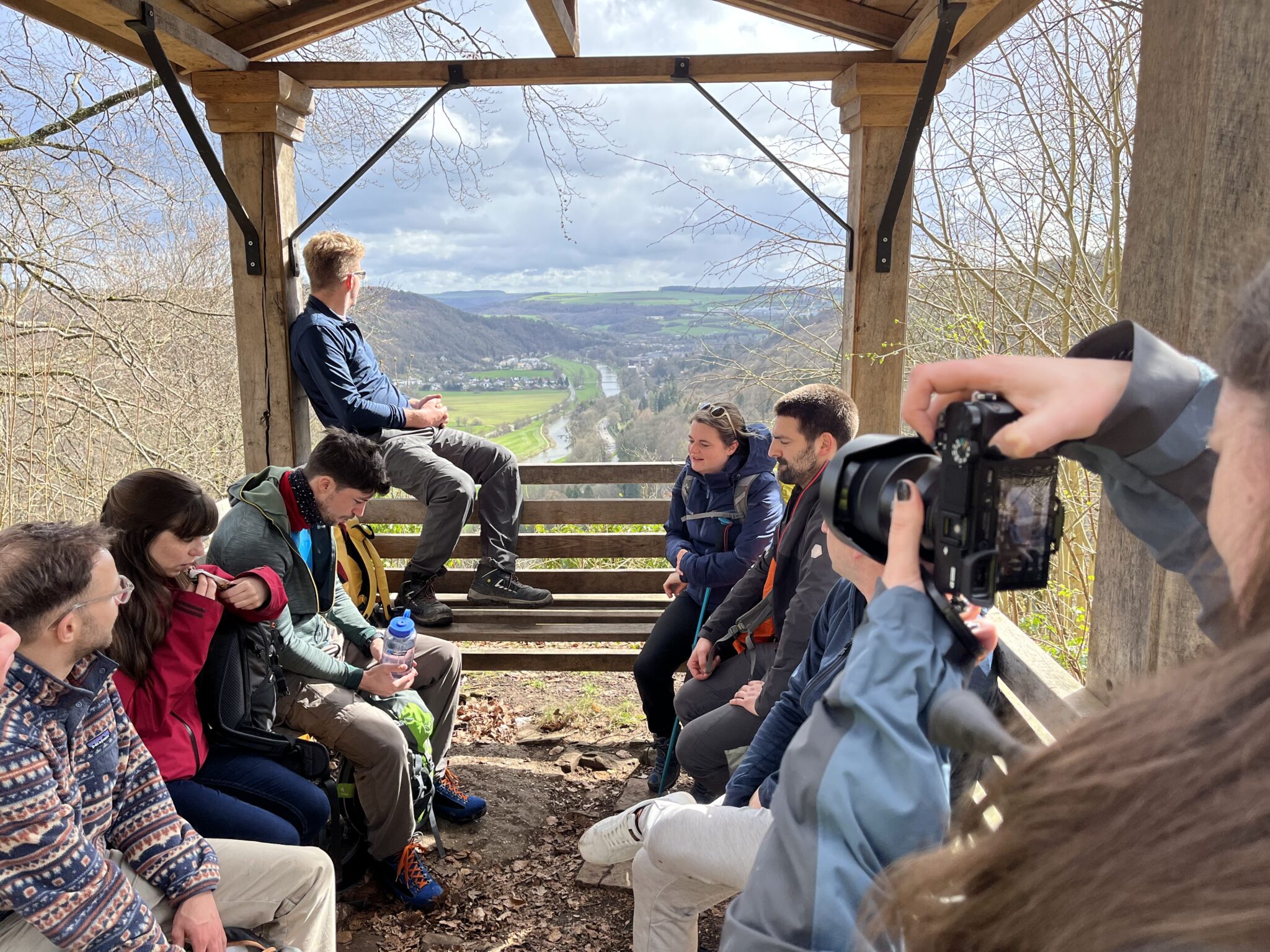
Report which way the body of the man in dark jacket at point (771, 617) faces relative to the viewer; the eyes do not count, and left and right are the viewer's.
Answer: facing to the left of the viewer

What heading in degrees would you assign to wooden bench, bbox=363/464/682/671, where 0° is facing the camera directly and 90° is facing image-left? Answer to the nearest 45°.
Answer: approximately 0°

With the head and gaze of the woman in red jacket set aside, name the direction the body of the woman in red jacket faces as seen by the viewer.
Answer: to the viewer's right

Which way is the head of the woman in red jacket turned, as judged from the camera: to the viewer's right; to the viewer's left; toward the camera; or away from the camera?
to the viewer's right

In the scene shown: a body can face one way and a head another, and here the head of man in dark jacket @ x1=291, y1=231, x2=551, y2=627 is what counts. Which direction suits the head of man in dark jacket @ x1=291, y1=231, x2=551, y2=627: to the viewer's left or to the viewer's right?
to the viewer's right

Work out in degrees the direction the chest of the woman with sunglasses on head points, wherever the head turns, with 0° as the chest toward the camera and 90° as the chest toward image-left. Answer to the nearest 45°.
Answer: approximately 45°

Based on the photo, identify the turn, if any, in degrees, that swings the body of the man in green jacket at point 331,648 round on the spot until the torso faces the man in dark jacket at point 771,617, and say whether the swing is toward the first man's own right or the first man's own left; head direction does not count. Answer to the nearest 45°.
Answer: approximately 45° to the first man's own left

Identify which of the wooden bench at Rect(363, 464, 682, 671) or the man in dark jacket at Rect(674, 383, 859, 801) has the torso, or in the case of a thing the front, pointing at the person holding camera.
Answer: the wooden bench

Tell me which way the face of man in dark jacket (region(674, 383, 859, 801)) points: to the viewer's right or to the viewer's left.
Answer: to the viewer's left

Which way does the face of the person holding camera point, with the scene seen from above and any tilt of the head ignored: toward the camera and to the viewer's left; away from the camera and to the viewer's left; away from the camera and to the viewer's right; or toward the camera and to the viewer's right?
away from the camera and to the viewer's left

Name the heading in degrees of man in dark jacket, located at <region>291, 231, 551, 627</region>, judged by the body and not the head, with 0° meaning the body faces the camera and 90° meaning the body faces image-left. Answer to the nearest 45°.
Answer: approximately 270°
